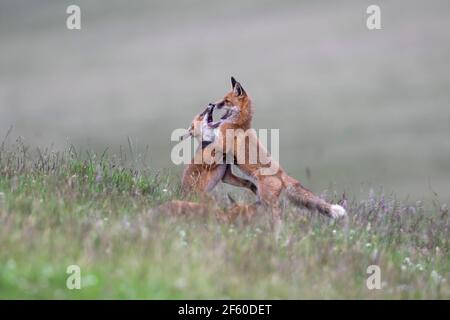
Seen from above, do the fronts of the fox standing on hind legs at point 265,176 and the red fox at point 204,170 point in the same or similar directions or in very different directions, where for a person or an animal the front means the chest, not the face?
very different directions

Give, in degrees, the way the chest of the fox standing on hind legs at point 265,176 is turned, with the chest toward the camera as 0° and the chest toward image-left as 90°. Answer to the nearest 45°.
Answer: approximately 90°

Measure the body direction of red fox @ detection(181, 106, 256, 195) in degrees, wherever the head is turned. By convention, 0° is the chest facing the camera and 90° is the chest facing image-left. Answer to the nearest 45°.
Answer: approximately 270°
